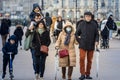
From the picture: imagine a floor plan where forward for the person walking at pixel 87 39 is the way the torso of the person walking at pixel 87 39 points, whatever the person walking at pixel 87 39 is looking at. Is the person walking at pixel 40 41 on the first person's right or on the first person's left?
on the first person's right

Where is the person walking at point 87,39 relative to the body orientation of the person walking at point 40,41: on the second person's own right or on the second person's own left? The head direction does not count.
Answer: on the second person's own left

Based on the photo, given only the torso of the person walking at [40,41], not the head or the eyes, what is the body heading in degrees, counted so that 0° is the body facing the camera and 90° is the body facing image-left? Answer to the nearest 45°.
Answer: approximately 0°

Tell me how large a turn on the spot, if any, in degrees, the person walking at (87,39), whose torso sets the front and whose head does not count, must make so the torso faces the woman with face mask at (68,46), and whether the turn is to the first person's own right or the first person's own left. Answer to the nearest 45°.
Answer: approximately 45° to the first person's own right

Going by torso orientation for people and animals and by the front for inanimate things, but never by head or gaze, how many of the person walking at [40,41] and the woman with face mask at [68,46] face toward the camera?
2

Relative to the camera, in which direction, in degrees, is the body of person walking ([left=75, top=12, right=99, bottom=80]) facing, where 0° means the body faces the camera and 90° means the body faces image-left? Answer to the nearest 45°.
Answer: approximately 0°
